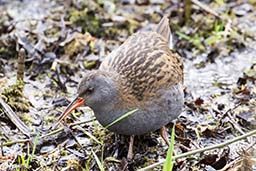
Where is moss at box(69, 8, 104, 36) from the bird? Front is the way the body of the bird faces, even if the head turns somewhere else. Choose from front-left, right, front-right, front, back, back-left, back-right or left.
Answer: back-right

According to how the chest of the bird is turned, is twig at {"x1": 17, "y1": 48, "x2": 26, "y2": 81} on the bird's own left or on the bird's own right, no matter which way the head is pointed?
on the bird's own right

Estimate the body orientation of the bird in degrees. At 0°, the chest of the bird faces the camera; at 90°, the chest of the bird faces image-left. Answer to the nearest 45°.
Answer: approximately 45°

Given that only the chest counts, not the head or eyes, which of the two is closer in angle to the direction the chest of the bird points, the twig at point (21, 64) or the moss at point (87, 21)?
the twig

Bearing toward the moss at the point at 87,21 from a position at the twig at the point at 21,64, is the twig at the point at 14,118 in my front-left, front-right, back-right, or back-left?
back-right

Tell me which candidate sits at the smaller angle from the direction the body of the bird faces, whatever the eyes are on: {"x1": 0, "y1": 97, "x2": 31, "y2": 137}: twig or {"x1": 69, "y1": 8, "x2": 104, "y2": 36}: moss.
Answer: the twig
